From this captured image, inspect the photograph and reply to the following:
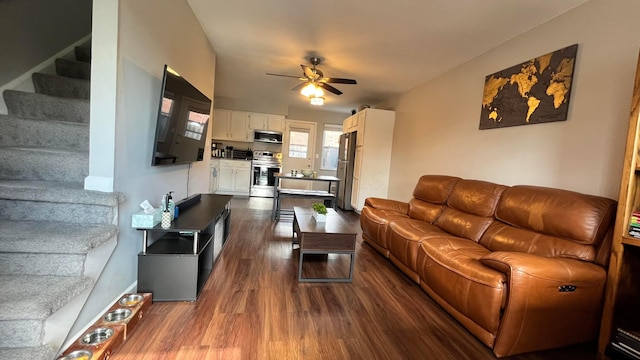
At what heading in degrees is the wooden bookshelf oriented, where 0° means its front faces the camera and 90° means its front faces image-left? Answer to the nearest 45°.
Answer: approximately 45°

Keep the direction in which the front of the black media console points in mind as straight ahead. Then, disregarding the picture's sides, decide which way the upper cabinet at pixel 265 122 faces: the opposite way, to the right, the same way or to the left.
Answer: to the right

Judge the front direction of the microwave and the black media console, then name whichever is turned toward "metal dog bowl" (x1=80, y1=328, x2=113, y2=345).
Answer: the microwave

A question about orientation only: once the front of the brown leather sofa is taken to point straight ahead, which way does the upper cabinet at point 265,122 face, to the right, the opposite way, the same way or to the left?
to the left

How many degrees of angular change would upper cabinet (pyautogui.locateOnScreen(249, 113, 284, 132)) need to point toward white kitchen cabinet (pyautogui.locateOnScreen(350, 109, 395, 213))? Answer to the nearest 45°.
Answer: approximately 45° to its left

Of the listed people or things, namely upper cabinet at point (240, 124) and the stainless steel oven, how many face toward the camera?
2

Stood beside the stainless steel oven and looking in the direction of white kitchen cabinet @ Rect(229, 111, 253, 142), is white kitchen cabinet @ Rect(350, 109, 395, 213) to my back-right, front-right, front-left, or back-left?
back-left

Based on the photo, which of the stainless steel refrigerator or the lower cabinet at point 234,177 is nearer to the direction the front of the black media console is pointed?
the stainless steel refrigerator

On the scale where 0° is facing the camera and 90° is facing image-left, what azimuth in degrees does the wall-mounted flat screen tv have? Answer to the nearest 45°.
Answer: approximately 315°
